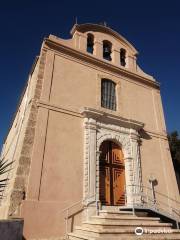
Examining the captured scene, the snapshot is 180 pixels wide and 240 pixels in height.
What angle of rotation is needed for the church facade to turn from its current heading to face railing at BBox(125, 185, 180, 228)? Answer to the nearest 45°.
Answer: approximately 45° to its left

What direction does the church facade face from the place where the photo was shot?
facing the viewer and to the right of the viewer
